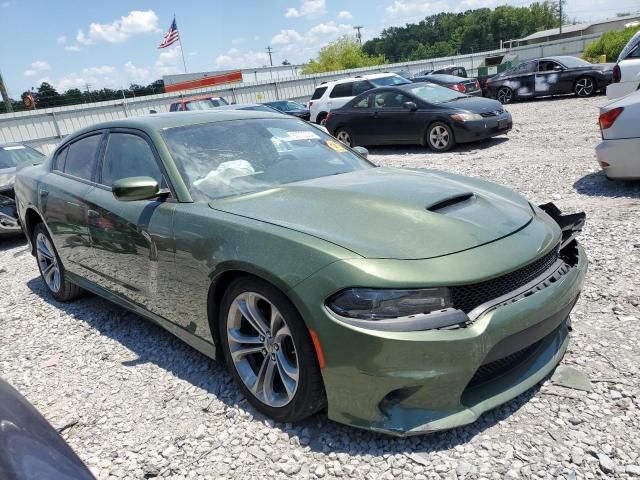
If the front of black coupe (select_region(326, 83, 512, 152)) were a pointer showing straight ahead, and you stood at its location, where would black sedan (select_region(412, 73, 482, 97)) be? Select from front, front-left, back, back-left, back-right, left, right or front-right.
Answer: back-left

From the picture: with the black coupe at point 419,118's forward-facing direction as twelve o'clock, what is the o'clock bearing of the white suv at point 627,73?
The white suv is roughly at 11 o'clock from the black coupe.

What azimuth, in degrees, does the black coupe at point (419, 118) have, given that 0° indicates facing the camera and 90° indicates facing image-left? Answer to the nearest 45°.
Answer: approximately 315°

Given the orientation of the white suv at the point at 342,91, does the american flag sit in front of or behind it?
behind

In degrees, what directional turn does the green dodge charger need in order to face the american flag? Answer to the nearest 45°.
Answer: approximately 135° to its left

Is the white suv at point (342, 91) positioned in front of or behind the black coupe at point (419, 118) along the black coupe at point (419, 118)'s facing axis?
behind

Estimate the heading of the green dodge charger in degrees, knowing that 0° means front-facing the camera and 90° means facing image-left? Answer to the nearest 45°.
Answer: approximately 315°

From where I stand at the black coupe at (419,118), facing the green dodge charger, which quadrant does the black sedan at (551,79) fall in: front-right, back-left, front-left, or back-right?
back-left
